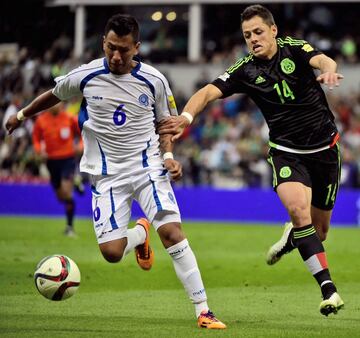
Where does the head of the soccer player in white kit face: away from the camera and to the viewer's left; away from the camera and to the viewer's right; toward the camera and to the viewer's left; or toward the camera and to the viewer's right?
toward the camera and to the viewer's left

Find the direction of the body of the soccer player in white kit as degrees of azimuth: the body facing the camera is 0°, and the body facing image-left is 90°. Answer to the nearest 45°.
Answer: approximately 0°
